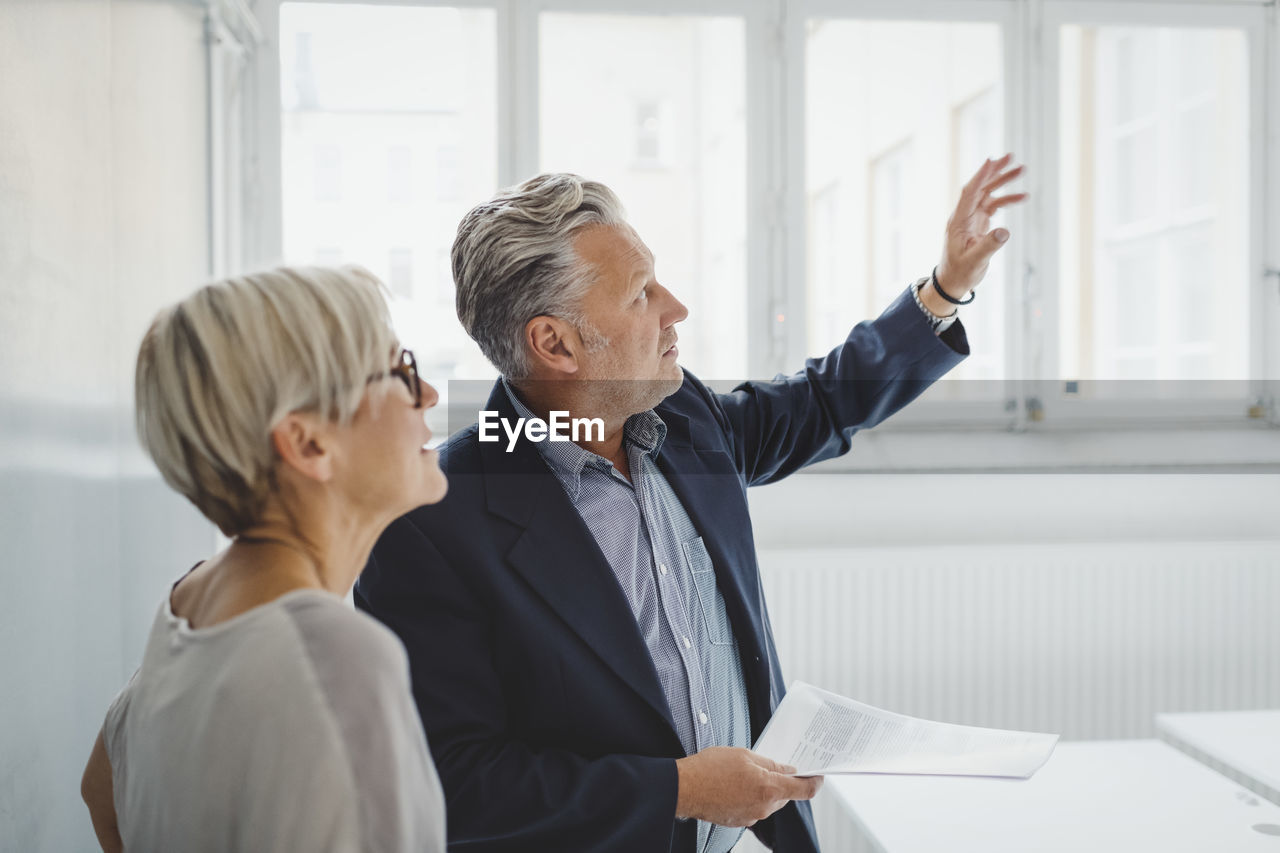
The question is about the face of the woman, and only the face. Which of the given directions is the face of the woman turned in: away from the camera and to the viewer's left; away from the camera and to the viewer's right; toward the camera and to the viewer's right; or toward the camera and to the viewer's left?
away from the camera and to the viewer's right

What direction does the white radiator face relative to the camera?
toward the camera

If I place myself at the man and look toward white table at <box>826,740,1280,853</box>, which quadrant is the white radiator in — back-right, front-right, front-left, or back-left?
front-left

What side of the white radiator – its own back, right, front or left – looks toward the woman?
front

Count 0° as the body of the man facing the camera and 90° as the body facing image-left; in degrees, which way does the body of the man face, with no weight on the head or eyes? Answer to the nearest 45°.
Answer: approximately 315°

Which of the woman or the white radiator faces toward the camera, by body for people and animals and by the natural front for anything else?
the white radiator

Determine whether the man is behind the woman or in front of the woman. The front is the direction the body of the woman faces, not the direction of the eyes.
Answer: in front

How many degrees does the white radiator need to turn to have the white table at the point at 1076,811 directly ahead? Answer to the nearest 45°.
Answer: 0° — it already faces it

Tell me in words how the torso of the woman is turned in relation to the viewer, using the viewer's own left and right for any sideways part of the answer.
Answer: facing away from the viewer and to the right of the viewer

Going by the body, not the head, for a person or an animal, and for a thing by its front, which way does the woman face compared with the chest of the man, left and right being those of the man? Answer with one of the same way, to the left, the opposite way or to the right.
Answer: to the left

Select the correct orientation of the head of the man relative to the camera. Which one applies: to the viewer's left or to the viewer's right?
to the viewer's right

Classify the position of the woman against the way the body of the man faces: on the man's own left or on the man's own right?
on the man's own right

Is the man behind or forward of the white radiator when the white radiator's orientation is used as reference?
forward

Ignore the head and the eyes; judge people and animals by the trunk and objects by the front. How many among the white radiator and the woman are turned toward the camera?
1

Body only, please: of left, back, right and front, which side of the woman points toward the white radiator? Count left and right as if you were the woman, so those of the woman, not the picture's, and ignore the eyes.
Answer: front

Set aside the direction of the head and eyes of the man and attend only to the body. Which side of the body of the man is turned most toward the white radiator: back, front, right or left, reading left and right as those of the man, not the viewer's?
left
